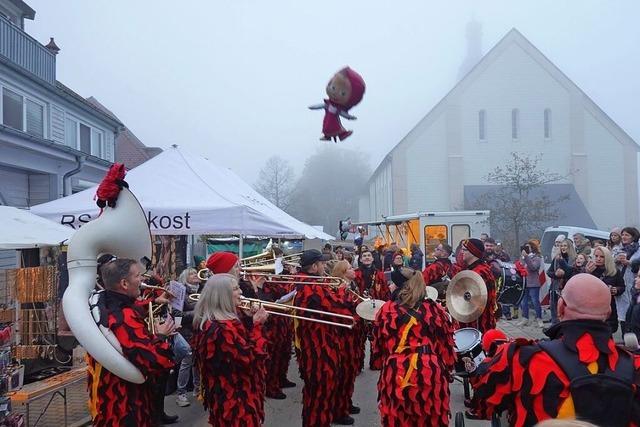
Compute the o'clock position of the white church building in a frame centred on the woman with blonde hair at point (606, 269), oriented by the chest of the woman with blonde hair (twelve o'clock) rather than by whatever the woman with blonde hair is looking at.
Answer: The white church building is roughly at 4 o'clock from the woman with blonde hair.

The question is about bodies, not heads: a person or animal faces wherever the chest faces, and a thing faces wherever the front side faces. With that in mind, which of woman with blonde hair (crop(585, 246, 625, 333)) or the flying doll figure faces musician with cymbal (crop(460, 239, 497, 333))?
the woman with blonde hair

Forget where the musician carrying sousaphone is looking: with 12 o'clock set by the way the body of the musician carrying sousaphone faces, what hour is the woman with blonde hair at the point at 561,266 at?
The woman with blonde hair is roughly at 11 o'clock from the musician carrying sousaphone.

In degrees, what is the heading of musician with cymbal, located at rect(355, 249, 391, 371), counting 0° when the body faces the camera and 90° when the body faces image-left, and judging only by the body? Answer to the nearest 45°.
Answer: approximately 0°

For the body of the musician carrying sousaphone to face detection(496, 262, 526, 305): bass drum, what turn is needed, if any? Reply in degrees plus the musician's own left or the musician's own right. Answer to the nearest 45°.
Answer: approximately 45° to the musician's own left

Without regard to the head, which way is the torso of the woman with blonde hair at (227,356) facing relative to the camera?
to the viewer's right

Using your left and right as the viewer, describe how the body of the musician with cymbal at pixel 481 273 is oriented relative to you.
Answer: facing to the left of the viewer

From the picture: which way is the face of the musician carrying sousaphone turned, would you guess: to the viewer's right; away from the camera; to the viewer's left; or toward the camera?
to the viewer's right

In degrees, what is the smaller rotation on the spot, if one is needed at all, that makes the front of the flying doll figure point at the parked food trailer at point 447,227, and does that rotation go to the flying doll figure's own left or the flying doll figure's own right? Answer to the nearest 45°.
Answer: approximately 135° to the flying doll figure's own right

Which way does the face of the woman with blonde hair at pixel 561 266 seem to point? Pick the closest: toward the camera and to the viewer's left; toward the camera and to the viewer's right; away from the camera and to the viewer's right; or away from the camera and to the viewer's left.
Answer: toward the camera and to the viewer's left

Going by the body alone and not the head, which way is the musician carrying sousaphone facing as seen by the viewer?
to the viewer's right
